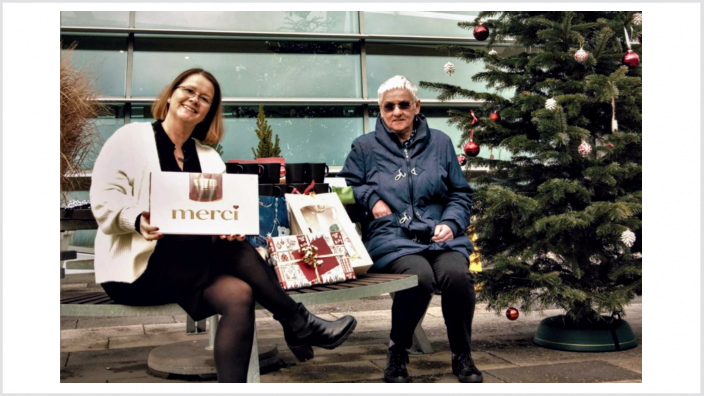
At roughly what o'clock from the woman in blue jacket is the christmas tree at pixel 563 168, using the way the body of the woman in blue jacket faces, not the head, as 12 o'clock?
The christmas tree is roughly at 8 o'clock from the woman in blue jacket.

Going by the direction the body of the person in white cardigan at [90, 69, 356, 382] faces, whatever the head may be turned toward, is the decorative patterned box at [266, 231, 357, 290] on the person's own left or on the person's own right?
on the person's own left

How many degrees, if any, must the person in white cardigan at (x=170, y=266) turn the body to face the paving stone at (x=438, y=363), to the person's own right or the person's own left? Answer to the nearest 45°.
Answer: approximately 90° to the person's own left

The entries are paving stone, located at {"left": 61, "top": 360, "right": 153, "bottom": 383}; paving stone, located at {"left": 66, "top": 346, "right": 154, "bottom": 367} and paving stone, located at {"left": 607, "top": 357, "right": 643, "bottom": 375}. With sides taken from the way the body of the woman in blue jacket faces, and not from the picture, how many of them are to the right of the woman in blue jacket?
2

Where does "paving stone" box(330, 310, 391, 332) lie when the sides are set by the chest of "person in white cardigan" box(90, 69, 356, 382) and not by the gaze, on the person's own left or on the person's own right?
on the person's own left

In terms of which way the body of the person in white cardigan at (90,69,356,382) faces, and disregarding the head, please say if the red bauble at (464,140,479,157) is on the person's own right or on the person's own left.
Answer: on the person's own left

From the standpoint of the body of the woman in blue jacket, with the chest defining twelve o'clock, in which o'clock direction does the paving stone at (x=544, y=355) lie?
The paving stone is roughly at 8 o'clock from the woman in blue jacket.

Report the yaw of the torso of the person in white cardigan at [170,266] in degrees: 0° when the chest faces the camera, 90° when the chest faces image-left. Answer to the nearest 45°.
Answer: approximately 315°

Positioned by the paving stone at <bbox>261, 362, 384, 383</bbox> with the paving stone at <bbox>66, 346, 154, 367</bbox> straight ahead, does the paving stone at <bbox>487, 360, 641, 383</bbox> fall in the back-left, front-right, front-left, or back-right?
back-right

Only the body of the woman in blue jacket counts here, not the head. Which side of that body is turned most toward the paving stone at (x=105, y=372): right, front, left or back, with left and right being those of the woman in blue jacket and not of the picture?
right

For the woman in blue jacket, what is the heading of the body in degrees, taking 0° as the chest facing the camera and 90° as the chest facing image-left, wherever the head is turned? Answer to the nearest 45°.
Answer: approximately 0°
